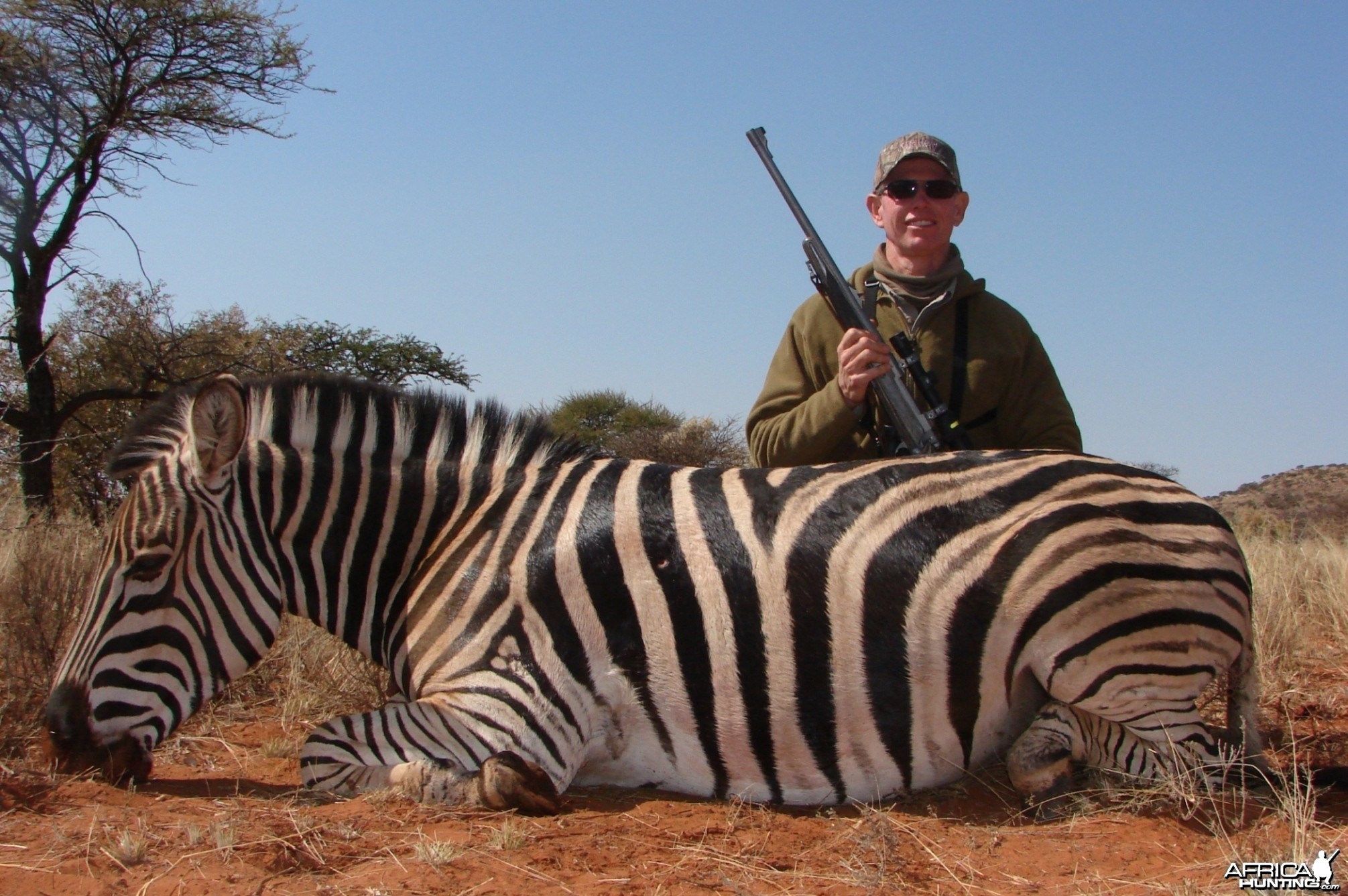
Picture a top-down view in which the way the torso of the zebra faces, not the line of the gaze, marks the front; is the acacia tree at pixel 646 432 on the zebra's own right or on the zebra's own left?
on the zebra's own right

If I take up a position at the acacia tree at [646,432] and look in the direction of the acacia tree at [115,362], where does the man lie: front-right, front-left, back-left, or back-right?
front-left

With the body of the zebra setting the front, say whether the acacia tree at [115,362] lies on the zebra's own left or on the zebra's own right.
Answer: on the zebra's own right

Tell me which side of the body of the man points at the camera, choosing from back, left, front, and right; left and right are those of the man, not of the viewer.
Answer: front

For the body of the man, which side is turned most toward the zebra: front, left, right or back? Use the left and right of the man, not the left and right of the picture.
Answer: front

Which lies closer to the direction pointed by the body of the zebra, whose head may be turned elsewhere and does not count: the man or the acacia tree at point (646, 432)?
the acacia tree

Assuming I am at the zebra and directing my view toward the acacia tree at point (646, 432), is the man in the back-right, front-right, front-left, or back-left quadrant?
front-right

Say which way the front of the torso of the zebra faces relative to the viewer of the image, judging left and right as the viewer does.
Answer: facing to the left of the viewer

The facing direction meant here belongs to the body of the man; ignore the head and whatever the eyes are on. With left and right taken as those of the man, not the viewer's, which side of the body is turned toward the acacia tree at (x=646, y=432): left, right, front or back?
back

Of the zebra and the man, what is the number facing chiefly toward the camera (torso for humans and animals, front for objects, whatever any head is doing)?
1

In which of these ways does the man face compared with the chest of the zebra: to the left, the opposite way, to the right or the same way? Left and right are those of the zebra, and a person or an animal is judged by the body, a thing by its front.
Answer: to the left

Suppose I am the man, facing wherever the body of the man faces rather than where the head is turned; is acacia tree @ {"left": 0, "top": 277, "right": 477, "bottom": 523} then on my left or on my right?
on my right

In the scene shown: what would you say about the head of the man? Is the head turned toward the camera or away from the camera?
toward the camera
